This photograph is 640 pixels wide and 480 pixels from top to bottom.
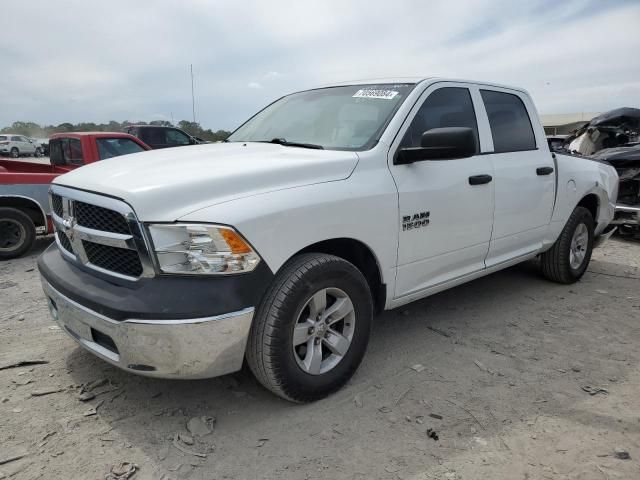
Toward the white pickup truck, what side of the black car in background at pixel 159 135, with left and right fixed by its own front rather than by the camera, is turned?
right

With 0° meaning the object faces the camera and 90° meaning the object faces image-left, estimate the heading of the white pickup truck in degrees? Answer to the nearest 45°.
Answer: approximately 45°

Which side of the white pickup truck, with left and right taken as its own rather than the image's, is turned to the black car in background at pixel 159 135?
right

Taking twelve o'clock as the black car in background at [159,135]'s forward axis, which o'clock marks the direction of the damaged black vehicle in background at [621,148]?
The damaged black vehicle in background is roughly at 1 o'clock from the black car in background.

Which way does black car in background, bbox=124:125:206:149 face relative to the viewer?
to the viewer's right

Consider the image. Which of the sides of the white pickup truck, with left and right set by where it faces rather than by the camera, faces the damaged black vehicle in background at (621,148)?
back

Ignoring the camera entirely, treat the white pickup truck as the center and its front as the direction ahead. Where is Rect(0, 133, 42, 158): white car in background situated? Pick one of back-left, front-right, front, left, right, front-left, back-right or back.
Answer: right

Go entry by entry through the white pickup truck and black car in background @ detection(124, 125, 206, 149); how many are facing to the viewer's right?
1
